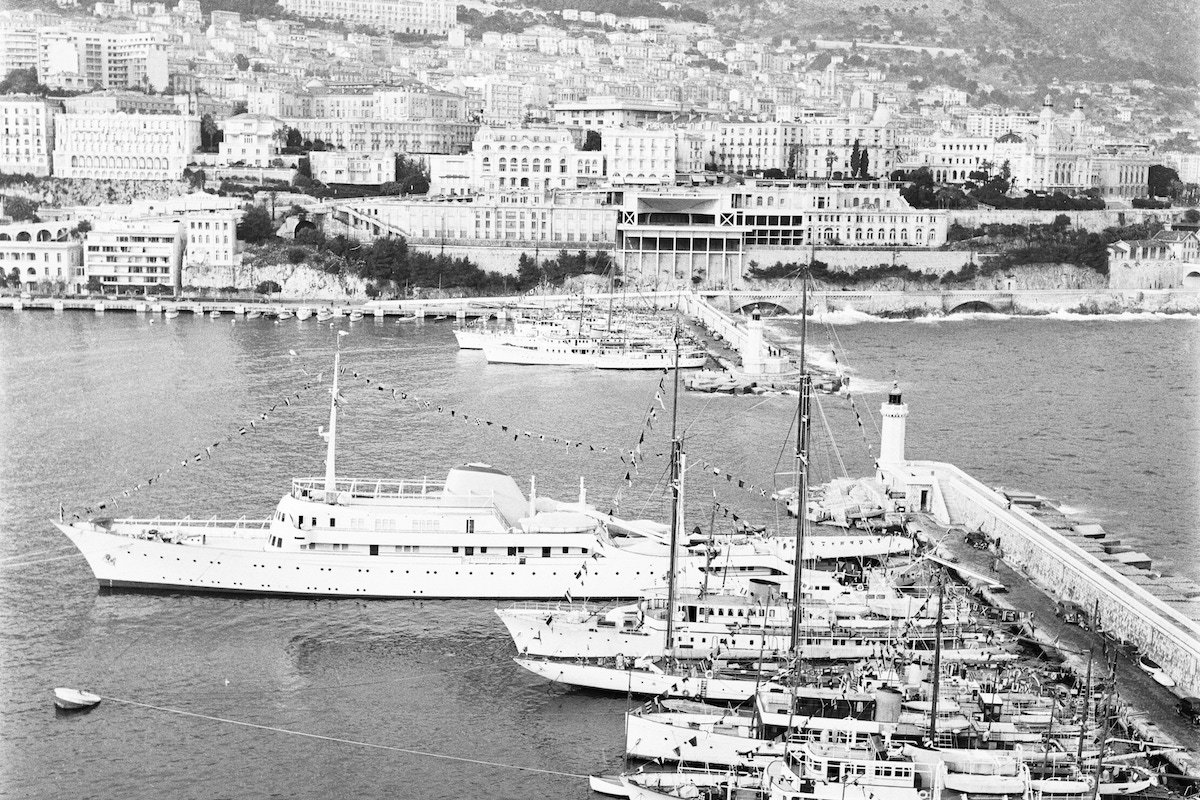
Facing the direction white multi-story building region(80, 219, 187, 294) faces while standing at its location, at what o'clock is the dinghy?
The dinghy is roughly at 12 o'clock from the white multi-story building.

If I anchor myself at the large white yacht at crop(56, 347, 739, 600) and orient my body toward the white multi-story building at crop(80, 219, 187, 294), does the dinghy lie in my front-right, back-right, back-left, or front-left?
back-left

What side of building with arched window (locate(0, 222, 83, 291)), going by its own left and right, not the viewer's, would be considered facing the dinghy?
front

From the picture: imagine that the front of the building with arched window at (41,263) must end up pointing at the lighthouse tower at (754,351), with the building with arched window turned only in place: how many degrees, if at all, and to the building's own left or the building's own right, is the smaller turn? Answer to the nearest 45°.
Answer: approximately 45° to the building's own left

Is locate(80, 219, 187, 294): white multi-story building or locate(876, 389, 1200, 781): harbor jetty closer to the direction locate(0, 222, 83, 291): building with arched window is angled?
the harbor jetty

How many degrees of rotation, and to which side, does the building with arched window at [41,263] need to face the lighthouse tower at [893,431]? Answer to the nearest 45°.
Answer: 0° — it already faces it

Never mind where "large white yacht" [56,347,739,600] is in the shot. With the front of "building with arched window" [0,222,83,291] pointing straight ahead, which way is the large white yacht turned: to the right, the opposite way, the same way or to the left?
to the right

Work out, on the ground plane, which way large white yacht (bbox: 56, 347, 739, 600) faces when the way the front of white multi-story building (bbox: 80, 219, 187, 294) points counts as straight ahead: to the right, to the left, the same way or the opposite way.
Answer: to the right

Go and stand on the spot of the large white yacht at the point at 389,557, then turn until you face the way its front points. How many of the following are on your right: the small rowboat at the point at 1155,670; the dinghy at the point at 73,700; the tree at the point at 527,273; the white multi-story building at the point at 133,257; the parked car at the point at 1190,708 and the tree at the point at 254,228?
3

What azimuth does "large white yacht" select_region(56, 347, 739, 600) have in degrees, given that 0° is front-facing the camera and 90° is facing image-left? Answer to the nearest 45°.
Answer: approximately 90°

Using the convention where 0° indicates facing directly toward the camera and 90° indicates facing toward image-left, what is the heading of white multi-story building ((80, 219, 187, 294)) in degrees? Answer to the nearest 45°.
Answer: approximately 0°

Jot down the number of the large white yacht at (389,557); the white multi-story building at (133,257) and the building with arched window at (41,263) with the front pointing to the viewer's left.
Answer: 1
